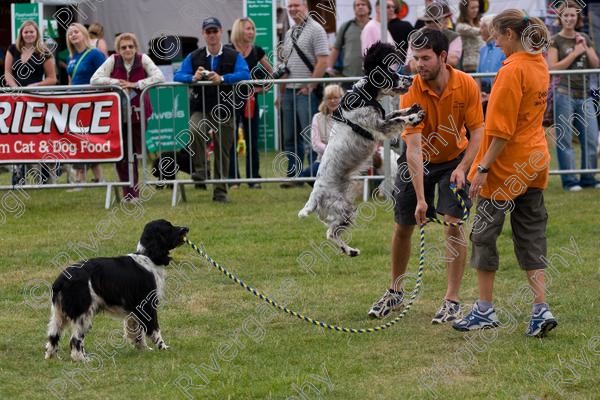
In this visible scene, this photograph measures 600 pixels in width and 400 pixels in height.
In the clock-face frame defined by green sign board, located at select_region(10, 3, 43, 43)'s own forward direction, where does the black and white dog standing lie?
The black and white dog standing is roughly at 12 o'clock from the green sign board.

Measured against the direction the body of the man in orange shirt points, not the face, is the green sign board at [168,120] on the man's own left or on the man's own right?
on the man's own right

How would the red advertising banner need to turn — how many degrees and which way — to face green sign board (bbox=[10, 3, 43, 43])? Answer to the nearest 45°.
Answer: approximately 180°

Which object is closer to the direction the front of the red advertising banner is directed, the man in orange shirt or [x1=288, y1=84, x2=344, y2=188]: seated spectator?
the man in orange shirt

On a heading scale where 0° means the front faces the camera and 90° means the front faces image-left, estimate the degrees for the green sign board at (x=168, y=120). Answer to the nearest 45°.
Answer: approximately 0°

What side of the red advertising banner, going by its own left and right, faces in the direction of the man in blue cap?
left

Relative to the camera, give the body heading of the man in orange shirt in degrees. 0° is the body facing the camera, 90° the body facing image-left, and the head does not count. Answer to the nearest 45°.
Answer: approximately 45°

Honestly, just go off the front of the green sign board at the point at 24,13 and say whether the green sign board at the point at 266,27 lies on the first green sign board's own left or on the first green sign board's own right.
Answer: on the first green sign board's own left

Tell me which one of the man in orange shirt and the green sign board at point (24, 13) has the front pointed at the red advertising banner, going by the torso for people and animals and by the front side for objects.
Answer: the green sign board
